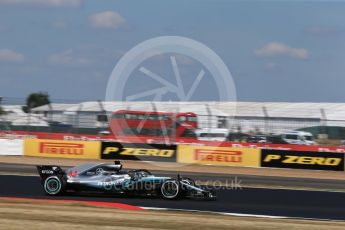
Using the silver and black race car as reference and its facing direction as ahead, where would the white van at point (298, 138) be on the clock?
The white van is roughly at 10 o'clock from the silver and black race car.

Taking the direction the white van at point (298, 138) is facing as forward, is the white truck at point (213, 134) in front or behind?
behind

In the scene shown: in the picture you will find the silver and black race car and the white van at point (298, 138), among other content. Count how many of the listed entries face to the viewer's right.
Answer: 2

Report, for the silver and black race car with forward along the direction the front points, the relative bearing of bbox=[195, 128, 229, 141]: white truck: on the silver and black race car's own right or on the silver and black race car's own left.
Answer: on the silver and black race car's own left

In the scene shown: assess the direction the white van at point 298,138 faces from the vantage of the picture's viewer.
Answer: facing to the right of the viewer

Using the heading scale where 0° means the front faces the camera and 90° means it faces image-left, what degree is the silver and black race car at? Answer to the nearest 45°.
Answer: approximately 270°
